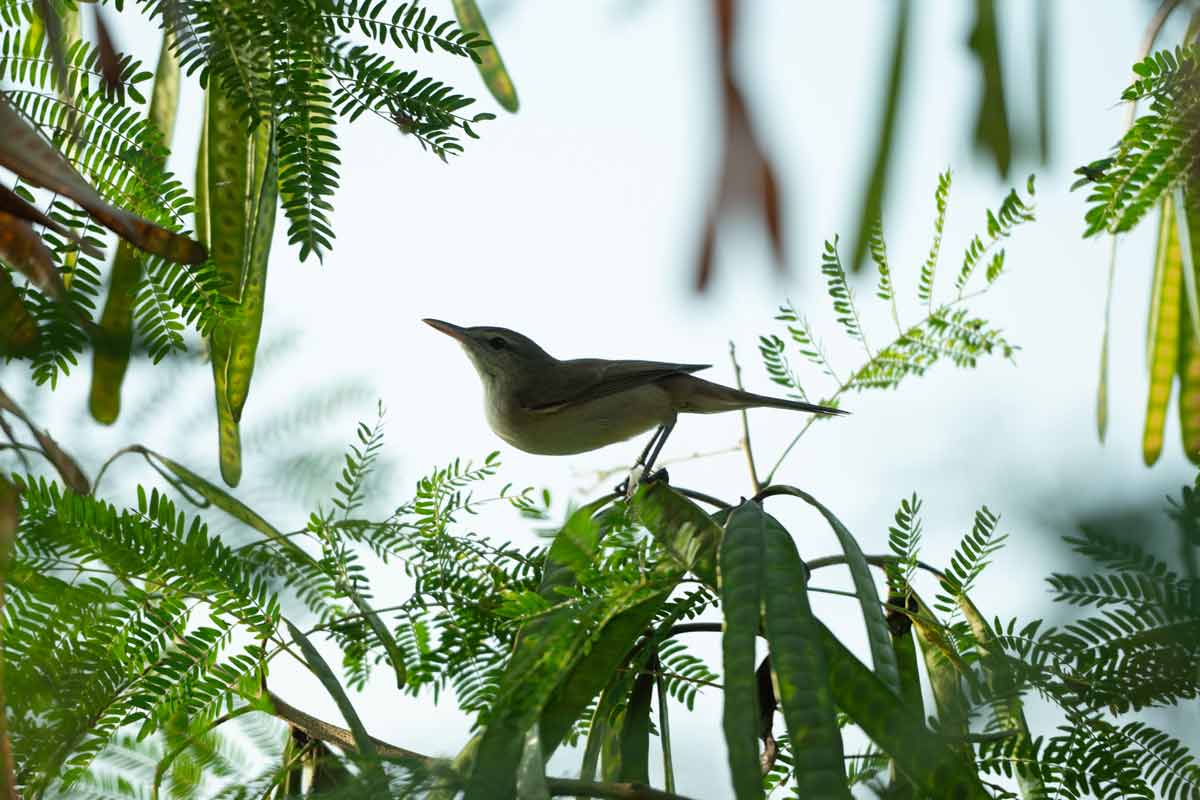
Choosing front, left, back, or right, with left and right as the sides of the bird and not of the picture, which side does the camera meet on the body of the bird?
left

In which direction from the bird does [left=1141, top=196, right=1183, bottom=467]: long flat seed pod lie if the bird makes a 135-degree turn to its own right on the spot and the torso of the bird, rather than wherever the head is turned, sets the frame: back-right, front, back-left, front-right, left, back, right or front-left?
right
